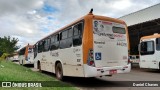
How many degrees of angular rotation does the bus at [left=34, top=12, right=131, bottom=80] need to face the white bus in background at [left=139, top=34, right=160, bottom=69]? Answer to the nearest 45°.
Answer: approximately 90° to its right

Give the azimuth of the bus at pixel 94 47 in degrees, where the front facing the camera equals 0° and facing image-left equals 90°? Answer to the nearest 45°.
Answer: approximately 135°
